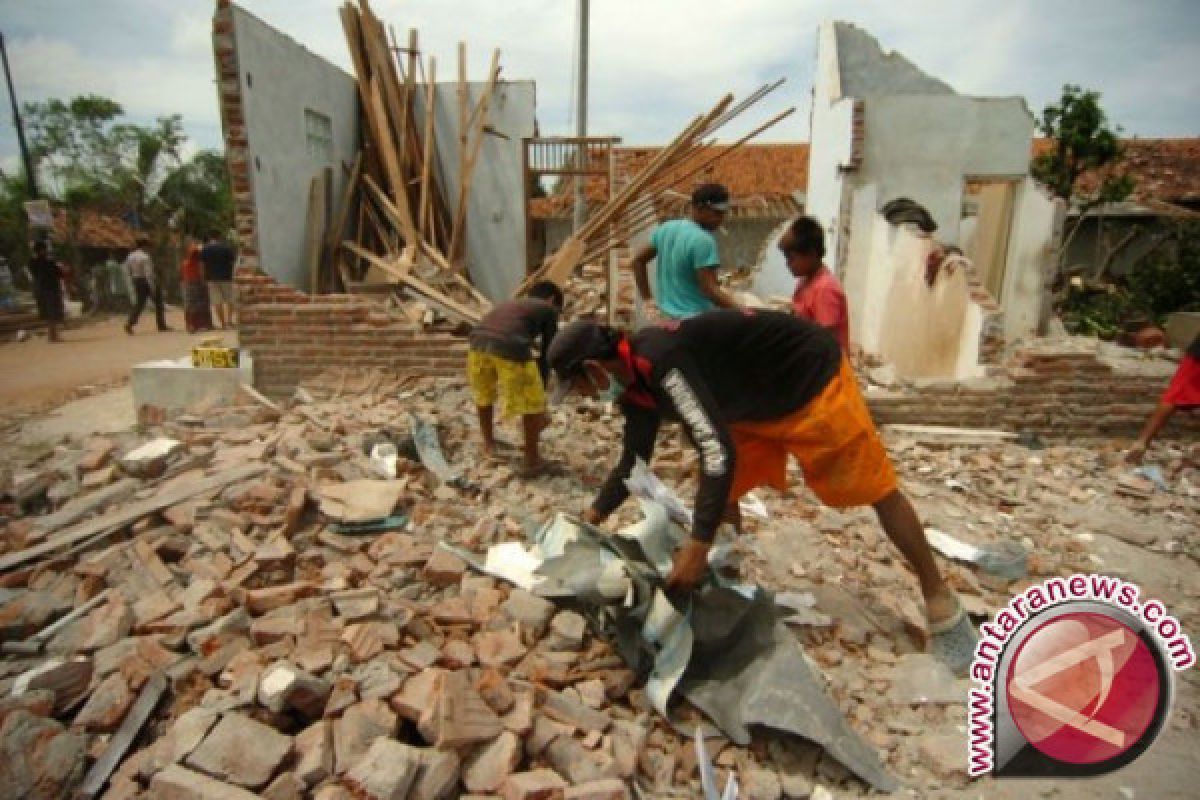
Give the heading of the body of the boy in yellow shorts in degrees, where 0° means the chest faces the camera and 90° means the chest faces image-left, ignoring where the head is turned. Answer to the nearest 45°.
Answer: approximately 225°

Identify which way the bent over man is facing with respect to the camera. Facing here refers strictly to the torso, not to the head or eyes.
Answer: to the viewer's left

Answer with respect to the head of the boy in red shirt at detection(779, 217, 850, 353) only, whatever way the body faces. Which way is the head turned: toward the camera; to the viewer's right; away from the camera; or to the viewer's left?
to the viewer's left

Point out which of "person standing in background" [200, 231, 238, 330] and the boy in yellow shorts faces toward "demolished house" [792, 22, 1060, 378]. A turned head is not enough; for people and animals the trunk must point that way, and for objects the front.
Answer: the boy in yellow shorts

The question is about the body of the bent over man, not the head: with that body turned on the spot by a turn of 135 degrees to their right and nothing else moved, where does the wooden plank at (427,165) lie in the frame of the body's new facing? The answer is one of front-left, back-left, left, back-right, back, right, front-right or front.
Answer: left

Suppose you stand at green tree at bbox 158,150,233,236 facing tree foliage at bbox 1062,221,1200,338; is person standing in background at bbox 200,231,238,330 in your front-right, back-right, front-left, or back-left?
front-right

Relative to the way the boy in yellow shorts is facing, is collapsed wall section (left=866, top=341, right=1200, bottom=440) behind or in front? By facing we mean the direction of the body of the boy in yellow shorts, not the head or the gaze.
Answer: in front

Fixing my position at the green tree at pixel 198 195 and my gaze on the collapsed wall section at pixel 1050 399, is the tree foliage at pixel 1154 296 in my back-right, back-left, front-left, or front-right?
front-left

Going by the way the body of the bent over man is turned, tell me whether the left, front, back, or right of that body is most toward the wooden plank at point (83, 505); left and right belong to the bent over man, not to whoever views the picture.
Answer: front
